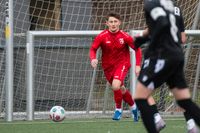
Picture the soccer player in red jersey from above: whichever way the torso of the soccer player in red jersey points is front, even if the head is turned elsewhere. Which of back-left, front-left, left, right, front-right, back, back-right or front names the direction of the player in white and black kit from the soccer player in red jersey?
front

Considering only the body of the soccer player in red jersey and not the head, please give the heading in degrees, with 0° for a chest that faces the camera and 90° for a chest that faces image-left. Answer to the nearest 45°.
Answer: approximately 0°

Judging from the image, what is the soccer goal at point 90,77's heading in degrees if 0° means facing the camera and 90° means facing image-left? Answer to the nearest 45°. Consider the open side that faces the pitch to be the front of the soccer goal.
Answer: approximately 0°

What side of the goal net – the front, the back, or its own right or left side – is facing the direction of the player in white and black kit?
front

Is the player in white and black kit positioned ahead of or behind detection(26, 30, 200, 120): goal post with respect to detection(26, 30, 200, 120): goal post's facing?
ahead

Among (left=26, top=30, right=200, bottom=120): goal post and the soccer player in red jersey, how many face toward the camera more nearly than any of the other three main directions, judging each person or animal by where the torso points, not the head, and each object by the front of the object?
2

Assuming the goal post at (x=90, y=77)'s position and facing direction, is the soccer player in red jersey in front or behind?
in front

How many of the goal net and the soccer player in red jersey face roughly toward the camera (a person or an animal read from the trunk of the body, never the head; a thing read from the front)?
2
